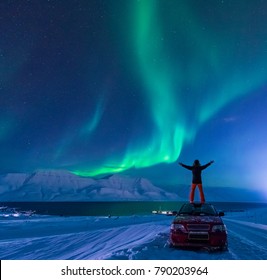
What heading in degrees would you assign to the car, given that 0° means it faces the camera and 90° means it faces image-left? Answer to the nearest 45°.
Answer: approximately 0°
